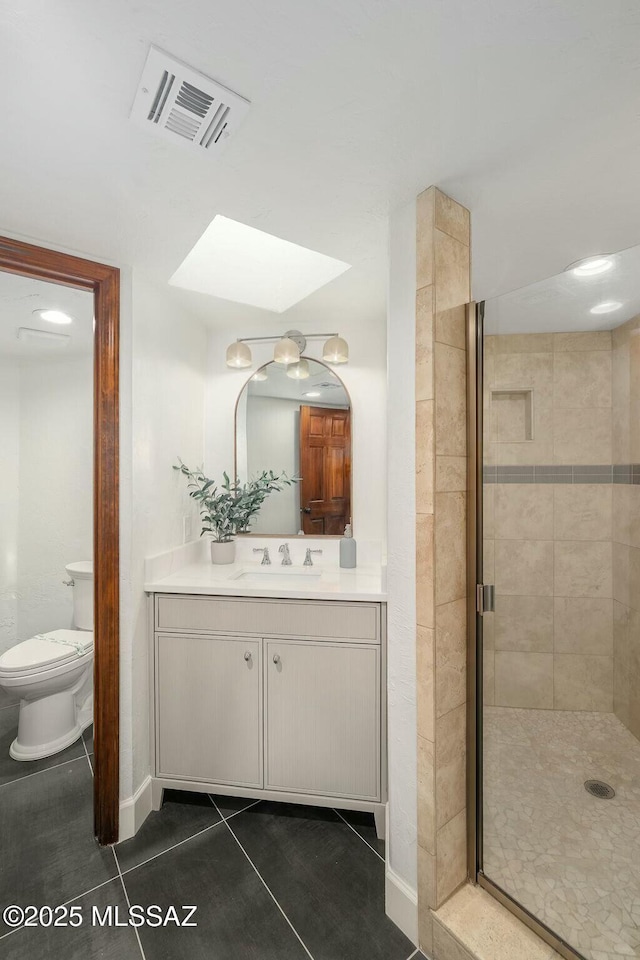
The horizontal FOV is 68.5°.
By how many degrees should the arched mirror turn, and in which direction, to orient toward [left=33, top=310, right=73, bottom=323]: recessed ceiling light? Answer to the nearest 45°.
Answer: approximately 45° to its right

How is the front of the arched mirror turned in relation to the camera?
facing the viewer

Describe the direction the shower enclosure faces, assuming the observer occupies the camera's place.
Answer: facing the viewer and to the left of the viewer

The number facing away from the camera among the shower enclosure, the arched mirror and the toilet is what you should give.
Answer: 0

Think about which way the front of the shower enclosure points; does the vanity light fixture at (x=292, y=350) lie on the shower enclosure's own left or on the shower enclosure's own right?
on the shower enclosure's own right
